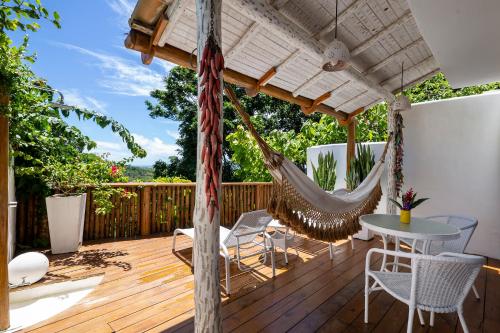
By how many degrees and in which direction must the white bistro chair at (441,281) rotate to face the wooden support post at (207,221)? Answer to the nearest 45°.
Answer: approximately 90° to its left

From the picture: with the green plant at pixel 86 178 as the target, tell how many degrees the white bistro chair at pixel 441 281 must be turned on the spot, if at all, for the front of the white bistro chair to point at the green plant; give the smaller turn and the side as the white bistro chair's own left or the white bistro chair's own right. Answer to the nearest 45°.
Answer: approximately 45° to the white bistro chair's own left

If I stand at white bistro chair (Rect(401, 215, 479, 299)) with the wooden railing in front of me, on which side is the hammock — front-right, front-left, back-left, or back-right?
front-right

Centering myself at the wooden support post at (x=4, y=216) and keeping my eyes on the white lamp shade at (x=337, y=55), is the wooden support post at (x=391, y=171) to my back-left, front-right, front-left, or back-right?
front-left

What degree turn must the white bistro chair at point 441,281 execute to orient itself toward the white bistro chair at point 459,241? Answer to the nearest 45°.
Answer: approximately 45° to its right

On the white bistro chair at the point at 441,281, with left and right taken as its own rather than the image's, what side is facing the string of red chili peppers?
left

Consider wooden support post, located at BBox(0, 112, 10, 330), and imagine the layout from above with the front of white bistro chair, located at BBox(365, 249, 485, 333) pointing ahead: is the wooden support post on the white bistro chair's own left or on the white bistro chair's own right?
on the white bistro chair's own left
